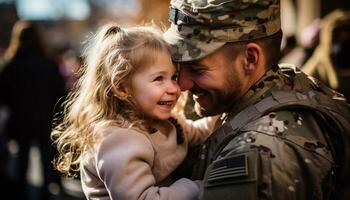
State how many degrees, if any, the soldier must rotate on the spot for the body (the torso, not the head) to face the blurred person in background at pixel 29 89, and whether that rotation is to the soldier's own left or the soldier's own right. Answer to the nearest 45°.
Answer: approximately 45° to the soldier's own right

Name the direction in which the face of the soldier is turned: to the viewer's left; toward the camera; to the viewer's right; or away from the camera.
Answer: to the viewer's left

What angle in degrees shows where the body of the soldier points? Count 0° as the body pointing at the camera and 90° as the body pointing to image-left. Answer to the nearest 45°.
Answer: approximately 90°

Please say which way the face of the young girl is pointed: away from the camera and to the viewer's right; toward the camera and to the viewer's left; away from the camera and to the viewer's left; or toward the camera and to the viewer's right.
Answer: toward the camera and to the viewer's right
